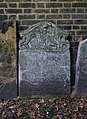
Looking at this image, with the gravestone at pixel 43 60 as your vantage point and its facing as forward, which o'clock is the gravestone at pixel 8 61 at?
the gravestone at pixel 8 61 is roughly at 3 o'clock from the gravestone at pixel 43 60.

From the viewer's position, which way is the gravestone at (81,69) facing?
facing the viewer

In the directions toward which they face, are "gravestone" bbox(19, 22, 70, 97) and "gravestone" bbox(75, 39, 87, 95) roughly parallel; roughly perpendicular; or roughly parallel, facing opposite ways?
roughly parallel

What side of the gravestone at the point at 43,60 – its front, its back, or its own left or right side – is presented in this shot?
front

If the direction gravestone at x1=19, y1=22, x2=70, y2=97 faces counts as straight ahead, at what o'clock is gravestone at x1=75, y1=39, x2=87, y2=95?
gravestone at x1=75, y1=39, x2=87, y2=95 is roughly at 9 o'clock from gravestone at x1=19, y1=22, x2=70, y2=97.

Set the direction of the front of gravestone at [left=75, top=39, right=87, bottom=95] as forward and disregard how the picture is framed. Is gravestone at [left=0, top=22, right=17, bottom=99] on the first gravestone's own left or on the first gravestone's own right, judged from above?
on the first gravestone's own right

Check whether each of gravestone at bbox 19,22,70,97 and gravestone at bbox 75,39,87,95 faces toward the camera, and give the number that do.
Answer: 2

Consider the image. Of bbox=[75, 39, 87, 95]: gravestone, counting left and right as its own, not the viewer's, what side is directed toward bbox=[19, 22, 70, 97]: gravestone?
right
